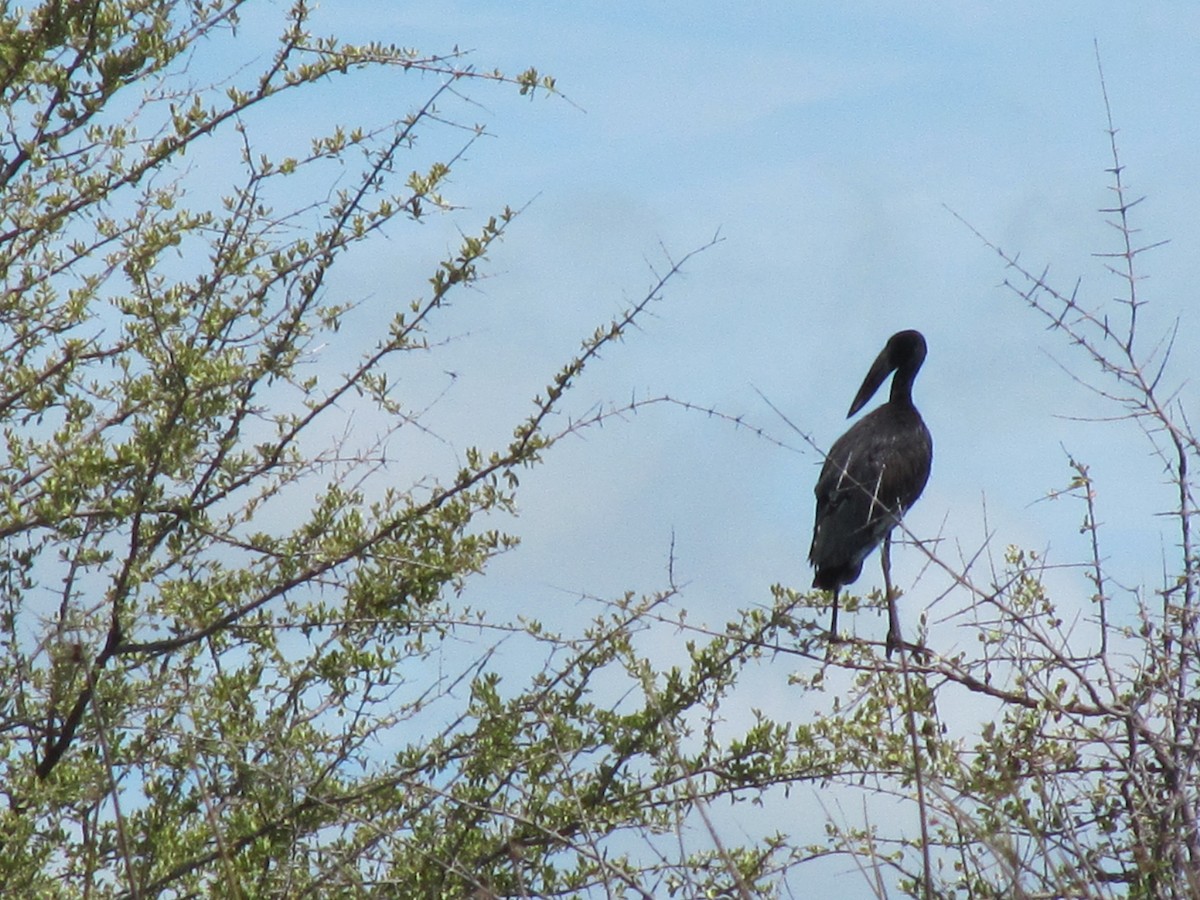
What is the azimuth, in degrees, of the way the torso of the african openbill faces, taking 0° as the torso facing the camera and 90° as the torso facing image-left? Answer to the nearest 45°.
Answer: approximately 225°
